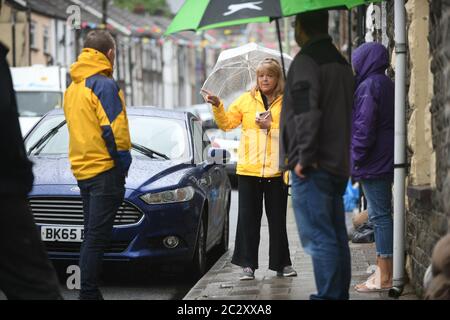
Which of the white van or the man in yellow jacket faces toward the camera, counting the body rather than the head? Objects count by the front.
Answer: the white van

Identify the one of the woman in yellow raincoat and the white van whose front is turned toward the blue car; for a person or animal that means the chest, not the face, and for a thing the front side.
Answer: the white van

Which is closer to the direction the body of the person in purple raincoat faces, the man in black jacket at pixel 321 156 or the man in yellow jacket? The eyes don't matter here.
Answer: the man in yellow jacket

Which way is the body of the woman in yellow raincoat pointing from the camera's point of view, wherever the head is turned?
toward the camera

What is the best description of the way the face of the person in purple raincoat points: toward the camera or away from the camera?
away from the camera

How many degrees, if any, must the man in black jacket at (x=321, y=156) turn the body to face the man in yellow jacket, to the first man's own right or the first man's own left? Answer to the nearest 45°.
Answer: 0° — they already face them

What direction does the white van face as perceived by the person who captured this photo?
facing the viewer

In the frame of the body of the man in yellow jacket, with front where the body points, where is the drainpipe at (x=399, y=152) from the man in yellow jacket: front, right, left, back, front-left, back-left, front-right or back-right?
front-right

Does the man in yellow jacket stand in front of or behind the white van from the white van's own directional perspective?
in front

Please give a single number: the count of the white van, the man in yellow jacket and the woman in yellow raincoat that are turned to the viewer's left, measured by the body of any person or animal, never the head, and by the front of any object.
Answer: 0

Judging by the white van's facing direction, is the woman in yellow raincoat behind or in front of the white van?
in front

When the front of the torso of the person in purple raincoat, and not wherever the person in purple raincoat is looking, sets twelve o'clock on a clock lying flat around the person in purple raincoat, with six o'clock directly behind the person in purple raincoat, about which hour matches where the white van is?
The white van is roughly at 2 o'clock from the person in purple raincoat.

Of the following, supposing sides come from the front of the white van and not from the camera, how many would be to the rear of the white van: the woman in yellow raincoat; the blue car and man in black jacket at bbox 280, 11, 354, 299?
0

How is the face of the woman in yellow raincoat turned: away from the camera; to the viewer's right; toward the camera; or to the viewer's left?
toward the camera

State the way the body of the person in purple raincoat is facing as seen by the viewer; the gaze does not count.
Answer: to the viewer's left

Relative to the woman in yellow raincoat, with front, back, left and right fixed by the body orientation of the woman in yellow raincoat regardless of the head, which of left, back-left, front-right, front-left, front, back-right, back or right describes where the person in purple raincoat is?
front-left

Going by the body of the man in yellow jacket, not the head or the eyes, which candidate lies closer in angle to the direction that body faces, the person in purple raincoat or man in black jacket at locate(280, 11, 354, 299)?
the person in purple raincoat
